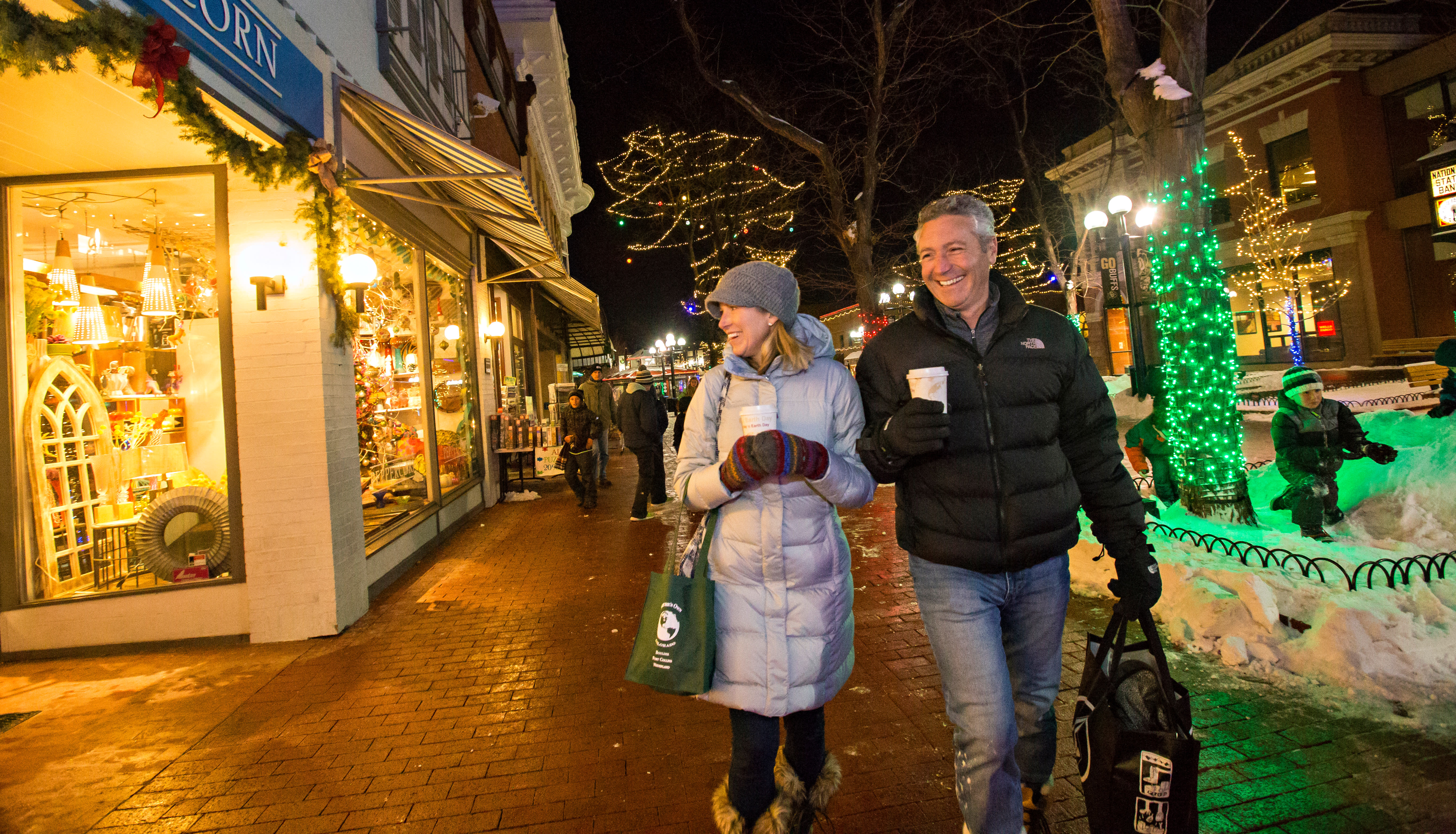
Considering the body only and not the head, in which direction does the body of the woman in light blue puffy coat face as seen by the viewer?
toward the camera

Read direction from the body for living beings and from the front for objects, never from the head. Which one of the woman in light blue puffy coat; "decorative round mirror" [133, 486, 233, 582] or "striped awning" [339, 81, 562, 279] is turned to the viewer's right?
the striped awning

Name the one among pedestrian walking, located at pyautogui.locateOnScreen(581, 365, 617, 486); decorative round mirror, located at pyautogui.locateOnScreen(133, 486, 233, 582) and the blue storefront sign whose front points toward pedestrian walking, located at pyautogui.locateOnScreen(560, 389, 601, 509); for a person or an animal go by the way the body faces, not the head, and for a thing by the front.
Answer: pedestrian walking, located at pyautogui.locateOnScreen(581, 365, 617, 486)

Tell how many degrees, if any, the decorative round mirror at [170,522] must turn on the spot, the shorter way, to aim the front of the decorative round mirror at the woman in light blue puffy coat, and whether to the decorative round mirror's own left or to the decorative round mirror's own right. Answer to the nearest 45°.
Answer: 0° — it already faces them

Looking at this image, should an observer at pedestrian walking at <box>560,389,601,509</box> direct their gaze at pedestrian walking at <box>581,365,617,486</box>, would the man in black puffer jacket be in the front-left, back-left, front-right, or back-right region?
back-right

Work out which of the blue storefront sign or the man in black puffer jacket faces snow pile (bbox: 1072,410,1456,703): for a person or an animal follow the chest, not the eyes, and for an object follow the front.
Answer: the blue storefront sign

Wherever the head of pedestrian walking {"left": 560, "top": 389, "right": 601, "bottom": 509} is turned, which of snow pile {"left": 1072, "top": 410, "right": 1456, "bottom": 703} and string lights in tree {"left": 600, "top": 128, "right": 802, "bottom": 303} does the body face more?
the snow pile

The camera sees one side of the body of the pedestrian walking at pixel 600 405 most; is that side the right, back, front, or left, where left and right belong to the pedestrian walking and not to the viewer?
front

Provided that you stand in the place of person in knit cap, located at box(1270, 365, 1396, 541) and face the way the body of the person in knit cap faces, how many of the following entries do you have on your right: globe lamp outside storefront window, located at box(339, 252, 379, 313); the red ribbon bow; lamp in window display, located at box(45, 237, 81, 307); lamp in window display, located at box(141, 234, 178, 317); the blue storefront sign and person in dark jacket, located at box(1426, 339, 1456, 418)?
5

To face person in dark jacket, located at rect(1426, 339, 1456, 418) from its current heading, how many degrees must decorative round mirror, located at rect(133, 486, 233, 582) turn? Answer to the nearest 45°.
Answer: approximately 45° to its left

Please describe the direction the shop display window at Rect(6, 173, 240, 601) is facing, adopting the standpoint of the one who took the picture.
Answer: facing the viewer
